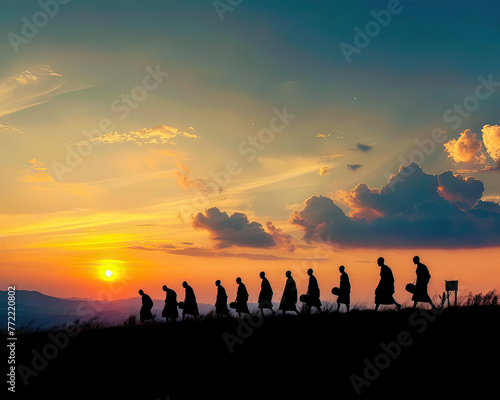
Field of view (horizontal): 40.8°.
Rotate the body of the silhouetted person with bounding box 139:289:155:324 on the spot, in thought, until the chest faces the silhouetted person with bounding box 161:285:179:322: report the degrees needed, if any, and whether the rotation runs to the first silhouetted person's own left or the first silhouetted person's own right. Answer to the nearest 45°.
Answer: approximately 180°

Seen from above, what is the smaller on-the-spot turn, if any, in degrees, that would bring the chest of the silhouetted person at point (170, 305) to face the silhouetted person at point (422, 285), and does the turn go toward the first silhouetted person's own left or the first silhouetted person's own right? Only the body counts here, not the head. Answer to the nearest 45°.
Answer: approximately 135° to the first silhouetted person's own left

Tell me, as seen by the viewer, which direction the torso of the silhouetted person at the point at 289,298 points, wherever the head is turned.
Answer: to the viewer's left

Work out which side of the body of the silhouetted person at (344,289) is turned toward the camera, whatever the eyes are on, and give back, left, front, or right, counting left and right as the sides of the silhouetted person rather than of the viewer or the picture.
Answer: left

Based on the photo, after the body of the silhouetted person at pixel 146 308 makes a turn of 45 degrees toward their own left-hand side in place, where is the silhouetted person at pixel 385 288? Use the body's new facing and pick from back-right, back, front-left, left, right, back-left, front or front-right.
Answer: left

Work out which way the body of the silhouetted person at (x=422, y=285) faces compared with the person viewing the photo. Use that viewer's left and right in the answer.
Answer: facing to the left of the viewer

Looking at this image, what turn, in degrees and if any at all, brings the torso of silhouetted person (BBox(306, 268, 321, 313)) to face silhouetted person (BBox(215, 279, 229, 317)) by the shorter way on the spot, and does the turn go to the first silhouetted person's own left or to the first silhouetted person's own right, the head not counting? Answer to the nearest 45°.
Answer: approximately 45° to the first silhouetted person's own right

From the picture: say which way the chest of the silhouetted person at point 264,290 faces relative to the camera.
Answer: to the viewer's left

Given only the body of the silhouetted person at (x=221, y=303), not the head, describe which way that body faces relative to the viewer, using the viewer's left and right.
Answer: facing to the left of the viewer

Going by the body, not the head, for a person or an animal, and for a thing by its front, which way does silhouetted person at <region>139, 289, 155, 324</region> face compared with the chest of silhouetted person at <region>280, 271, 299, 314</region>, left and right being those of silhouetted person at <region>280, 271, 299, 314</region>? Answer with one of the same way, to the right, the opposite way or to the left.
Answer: the same way

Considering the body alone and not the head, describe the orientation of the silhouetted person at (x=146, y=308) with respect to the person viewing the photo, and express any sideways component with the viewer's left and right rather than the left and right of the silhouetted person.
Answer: facing to the left of the viewer

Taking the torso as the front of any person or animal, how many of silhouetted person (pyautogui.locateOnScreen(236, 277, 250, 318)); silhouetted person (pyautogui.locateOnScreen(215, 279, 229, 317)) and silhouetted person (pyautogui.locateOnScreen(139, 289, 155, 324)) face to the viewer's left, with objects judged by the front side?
3

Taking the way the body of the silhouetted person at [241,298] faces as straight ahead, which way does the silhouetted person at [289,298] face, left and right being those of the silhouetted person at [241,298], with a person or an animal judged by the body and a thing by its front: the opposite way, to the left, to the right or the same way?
the same way

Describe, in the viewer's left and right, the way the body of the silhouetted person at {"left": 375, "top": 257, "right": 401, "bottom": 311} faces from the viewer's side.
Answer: facing to the left of the viewer

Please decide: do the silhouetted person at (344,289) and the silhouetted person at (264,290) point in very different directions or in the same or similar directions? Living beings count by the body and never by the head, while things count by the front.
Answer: same or similar directions

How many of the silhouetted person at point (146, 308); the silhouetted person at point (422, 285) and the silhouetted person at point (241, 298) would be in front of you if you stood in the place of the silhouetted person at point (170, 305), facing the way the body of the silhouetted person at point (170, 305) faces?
1

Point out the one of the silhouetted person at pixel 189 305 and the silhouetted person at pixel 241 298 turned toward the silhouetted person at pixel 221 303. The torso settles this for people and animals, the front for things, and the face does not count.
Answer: the silhouetted person at pixel 241 298

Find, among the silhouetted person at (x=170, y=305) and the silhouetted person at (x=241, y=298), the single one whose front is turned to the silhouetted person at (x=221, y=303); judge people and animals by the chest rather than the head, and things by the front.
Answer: the silhouetted person at (x=241, y=298)

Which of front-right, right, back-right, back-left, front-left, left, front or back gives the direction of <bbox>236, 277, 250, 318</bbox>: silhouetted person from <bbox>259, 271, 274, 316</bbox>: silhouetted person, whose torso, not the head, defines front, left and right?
front-right

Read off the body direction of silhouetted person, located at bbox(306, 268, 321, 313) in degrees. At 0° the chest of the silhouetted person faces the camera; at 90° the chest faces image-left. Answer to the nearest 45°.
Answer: approximately 90°
